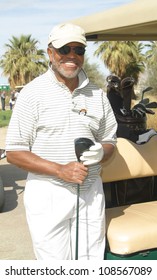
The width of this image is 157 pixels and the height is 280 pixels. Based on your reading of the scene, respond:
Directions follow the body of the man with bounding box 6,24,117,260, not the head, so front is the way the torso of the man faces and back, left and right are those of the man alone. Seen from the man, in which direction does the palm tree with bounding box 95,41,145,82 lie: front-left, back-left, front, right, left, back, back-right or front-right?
back-left

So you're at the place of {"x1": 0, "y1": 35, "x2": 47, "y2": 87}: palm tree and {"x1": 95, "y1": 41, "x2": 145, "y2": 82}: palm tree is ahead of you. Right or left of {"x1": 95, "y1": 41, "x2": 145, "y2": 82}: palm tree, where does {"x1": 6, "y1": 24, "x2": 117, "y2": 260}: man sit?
right

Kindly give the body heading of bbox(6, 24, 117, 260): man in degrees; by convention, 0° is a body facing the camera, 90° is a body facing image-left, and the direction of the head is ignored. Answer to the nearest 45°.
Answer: approximately 315°

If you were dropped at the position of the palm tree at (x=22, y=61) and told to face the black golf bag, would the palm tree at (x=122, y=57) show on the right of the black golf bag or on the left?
left

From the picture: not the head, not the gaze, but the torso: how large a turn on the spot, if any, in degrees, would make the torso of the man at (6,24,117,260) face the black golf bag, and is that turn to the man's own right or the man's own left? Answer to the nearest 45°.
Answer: approximately 135° to the man's own left

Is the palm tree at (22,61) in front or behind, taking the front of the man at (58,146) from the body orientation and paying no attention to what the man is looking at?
behind
